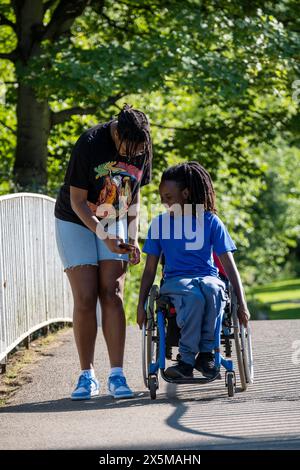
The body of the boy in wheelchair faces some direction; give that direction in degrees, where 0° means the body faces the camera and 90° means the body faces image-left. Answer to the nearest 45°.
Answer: approximately 0°

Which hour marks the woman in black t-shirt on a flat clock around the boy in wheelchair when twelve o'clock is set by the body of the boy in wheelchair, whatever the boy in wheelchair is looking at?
The woman in black t-shirt is roughly at 3 o'clock from the boy in wheelchair.

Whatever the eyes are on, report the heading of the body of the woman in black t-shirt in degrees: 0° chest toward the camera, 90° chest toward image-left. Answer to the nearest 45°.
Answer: approximately 315°

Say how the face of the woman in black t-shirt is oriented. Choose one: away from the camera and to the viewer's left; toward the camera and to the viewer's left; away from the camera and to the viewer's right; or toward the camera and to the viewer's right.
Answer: toward the camera and to the viewer's right

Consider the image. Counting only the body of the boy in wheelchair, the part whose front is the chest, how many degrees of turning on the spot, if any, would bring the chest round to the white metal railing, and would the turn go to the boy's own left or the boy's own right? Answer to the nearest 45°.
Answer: approximately 135° to the boy's own right

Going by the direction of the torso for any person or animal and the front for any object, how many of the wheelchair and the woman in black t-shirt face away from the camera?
0

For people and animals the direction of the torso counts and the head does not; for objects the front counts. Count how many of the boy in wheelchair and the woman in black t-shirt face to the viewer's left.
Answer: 0
